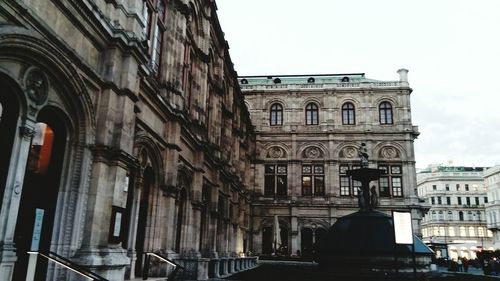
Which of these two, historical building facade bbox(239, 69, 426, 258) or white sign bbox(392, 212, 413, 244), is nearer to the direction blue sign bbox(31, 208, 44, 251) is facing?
the white sign

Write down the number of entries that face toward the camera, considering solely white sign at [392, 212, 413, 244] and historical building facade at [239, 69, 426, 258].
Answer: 2

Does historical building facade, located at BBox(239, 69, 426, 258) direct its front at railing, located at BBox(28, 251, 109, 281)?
yes

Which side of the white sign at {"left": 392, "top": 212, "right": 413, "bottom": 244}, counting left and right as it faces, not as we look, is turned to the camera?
front

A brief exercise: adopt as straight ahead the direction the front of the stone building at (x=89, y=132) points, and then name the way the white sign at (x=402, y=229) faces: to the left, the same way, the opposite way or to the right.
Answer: to the right

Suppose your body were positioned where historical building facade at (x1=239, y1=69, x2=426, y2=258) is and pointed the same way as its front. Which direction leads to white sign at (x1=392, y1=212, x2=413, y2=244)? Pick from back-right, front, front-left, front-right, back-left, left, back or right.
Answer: front

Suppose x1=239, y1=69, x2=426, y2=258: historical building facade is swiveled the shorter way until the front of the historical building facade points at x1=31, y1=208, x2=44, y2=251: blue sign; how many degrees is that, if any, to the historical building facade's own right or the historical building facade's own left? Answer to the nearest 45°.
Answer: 0° — it already faces it

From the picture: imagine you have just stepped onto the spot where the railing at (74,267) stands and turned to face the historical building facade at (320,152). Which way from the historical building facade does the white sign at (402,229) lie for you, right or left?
right

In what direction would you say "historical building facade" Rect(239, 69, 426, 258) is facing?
toward the camera

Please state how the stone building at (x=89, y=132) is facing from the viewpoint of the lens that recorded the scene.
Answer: facing the viewer and to the right of the viewer

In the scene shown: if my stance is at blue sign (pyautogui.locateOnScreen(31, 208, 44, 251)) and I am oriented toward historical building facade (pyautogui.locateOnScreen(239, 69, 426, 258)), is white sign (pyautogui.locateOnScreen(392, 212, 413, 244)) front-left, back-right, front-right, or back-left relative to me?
front-right

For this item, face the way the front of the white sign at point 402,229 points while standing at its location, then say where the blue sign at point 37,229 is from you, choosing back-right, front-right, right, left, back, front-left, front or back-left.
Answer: front-right

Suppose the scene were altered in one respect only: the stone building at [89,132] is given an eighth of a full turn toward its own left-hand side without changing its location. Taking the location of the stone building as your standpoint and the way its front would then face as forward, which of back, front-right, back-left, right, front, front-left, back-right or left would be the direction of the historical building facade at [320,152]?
front-left
